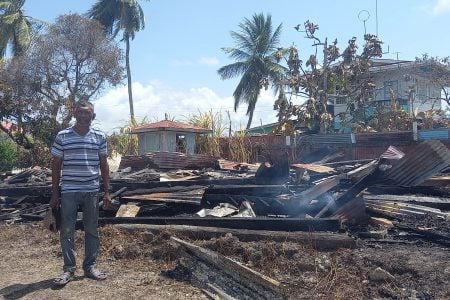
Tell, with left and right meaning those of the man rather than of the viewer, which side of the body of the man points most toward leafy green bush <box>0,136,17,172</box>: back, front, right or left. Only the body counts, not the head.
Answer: back

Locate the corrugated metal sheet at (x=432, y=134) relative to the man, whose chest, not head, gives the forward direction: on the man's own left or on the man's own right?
on the man's own left

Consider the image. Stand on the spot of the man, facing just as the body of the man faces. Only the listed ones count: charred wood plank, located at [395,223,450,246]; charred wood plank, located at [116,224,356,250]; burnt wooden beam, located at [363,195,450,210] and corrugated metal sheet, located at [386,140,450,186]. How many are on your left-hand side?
4

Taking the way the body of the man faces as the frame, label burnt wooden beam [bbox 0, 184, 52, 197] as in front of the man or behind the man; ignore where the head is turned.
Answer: behind

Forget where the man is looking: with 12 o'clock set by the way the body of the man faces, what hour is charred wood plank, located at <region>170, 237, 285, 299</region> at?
The charred wood plank is roughly at 10 o'clock from the man.

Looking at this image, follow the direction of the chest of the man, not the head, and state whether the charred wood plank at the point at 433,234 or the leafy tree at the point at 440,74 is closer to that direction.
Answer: the charred wood plank

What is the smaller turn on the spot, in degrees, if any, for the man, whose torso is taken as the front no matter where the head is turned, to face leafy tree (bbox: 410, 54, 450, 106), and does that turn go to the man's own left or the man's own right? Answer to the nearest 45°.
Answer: approximately 135° to the man's own left

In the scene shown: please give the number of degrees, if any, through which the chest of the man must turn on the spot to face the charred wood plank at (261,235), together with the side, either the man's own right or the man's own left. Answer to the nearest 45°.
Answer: approximately 90° to the man's own left

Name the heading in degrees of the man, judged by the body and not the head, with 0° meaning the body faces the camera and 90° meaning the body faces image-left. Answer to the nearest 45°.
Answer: approximately 0°

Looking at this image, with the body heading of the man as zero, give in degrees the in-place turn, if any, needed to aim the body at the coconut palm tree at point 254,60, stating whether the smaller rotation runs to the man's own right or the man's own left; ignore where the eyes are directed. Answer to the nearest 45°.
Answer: approximately 135° to the man's own left
